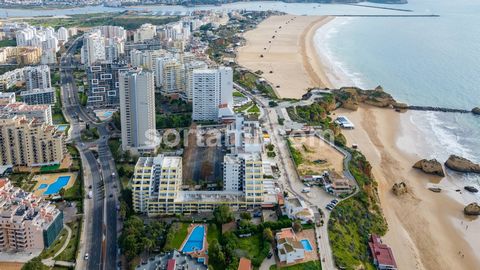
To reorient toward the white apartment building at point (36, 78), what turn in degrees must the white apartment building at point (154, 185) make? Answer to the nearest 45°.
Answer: approximately 135° to its right

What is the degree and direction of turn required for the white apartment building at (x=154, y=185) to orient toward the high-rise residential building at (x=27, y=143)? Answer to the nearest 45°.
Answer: approximately 135° to its right

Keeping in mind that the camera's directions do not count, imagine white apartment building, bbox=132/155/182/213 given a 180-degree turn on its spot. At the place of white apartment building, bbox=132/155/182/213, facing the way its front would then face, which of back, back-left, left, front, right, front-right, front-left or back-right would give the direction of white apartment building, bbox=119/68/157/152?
front

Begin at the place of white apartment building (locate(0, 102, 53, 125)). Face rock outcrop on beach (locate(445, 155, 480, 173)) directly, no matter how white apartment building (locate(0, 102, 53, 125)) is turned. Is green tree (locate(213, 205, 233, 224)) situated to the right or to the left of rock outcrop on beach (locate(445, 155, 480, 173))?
right

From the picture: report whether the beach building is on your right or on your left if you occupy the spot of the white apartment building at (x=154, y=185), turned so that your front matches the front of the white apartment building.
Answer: on your left

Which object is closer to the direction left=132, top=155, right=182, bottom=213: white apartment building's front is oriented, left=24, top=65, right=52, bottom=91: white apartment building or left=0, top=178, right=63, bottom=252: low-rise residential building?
the low-rise residential building

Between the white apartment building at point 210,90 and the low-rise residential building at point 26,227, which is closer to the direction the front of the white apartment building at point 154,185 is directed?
the low-rise residential building

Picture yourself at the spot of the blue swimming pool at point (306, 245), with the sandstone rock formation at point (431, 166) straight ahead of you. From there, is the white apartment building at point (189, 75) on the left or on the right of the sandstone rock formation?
left

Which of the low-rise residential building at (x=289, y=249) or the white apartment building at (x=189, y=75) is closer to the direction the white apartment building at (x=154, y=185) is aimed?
the low-rise residential building

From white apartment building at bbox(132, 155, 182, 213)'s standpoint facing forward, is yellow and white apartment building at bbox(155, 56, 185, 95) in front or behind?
behind

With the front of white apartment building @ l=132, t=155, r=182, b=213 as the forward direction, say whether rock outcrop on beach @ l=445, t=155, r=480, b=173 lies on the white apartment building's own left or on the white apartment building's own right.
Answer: on the white apartment building's own left

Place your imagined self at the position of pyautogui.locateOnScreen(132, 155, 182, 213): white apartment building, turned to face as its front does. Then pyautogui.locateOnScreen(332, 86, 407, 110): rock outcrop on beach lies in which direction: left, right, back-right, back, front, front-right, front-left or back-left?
back-left

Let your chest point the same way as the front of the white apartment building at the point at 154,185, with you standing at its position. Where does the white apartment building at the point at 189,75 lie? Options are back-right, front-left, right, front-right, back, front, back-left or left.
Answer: back

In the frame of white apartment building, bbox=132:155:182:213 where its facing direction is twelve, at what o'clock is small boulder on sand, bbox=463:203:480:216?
The small boulder on sand is roughly at 9 o'clock from the white apartment building.

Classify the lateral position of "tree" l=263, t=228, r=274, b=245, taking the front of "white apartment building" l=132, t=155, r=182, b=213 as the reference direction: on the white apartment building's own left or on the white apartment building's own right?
on the white apartment building's own left

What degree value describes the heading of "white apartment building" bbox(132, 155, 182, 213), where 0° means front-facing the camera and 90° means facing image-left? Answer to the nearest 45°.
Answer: approximately 0°
